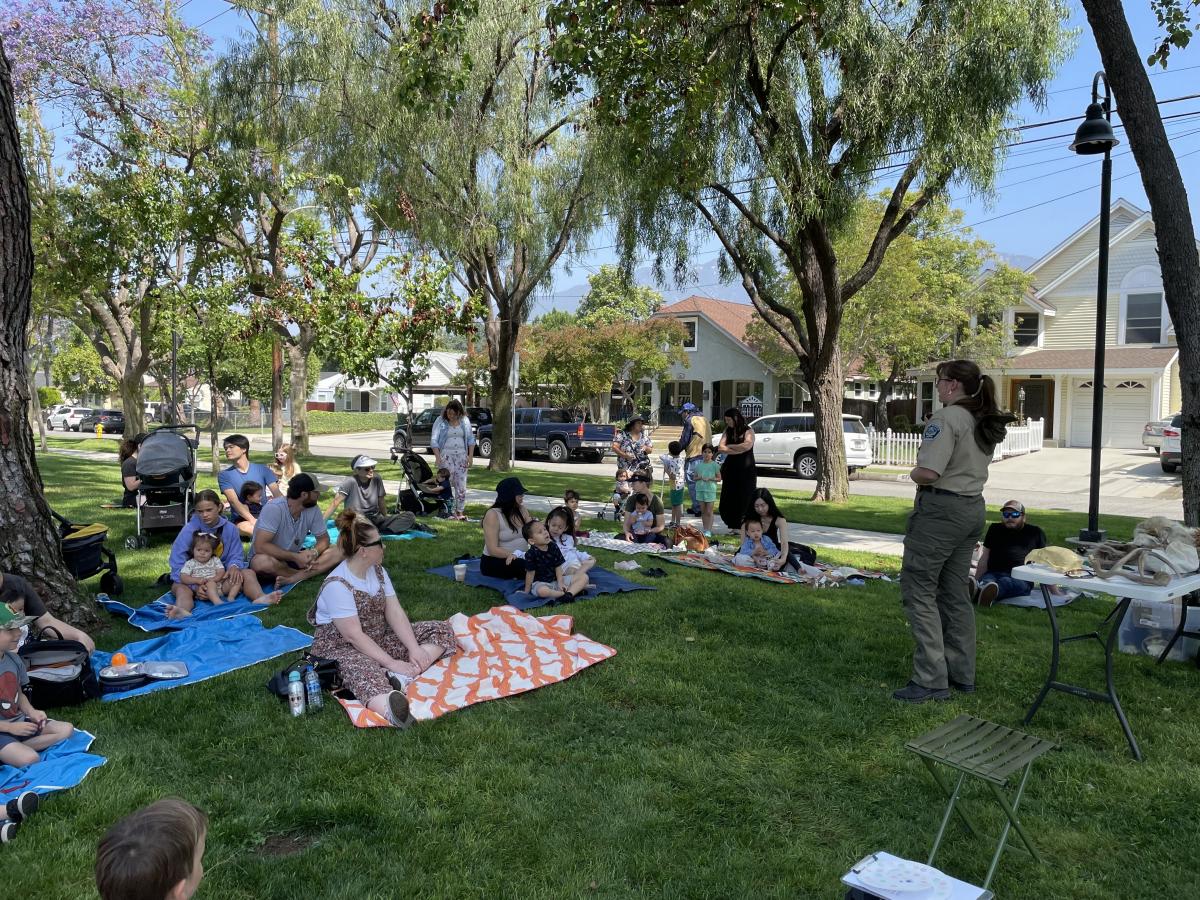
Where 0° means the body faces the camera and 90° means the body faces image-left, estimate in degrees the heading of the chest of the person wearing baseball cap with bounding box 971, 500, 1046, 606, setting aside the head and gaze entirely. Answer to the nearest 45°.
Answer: approximately 45°

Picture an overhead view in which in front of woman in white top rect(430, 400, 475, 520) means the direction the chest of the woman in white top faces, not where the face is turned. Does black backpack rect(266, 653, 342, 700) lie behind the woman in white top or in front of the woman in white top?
in front

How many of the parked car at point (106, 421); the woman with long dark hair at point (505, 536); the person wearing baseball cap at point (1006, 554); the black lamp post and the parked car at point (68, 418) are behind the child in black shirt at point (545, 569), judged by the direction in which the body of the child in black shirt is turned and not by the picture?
3

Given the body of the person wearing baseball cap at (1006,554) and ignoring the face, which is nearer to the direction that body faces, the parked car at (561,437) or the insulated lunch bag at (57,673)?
the insulated lunch bag

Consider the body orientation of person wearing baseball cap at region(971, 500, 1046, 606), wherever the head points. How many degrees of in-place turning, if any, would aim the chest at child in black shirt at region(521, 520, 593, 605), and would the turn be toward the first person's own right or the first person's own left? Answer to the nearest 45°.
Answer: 0° — they already face them

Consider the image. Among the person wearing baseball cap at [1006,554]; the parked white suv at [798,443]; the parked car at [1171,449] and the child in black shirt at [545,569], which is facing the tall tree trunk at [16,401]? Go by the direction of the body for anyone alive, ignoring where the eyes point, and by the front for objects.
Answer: the person wearing baseball cap

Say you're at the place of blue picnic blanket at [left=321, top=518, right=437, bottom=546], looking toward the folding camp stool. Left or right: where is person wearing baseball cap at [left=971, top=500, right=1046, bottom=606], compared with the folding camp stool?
left

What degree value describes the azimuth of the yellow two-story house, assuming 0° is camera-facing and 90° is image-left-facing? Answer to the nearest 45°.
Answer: approximately 0°

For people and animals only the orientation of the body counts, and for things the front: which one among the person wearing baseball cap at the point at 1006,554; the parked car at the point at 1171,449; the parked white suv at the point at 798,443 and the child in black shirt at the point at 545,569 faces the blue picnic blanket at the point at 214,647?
the person wearing baseball cap

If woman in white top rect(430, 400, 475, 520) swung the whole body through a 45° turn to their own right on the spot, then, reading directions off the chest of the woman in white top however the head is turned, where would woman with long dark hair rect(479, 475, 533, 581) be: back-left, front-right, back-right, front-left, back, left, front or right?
front-left

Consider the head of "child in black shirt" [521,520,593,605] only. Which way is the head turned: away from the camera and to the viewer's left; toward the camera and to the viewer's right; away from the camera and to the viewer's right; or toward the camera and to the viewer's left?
toward the camera and to the viewer's right

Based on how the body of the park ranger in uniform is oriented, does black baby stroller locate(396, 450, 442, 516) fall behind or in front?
in front

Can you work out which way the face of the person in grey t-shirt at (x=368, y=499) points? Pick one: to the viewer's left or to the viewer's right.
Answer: to the viewer's right

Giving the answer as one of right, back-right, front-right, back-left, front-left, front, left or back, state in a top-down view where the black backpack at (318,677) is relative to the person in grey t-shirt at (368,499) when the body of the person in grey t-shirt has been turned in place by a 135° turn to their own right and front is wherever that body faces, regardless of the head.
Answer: left

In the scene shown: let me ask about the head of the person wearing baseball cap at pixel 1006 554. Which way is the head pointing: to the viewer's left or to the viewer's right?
to the viewer's left
